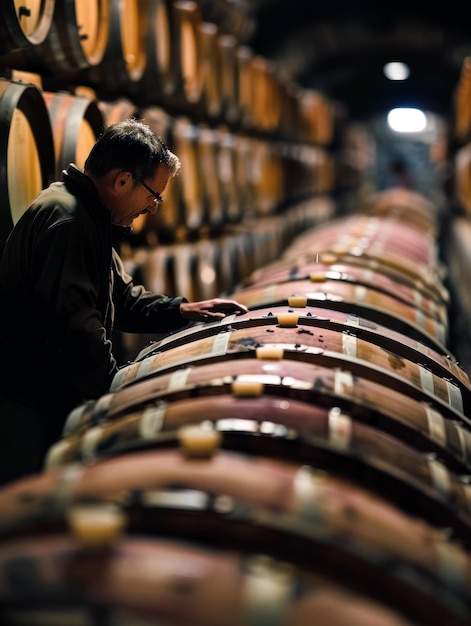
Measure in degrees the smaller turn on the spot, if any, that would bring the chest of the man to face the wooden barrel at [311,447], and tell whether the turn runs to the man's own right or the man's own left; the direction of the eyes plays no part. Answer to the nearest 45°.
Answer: approximately 45° to the man's own right

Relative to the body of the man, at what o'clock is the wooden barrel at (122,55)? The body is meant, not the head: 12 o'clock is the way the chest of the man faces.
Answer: The wooden barrel is roughly at 9 o'clock from the man.

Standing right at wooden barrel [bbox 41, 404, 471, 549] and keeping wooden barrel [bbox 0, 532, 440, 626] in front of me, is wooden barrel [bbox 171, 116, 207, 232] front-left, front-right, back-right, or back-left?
back-right

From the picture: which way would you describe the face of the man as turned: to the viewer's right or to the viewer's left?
to the viewer's right

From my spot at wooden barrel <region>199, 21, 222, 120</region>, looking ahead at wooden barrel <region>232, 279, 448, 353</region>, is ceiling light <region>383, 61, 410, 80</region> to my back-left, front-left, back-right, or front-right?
back-left

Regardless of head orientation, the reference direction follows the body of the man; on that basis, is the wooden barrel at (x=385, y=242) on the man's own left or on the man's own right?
on the man's own left

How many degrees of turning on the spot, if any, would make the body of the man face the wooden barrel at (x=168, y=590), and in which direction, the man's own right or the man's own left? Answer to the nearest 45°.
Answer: approximately 90° to the man's own right

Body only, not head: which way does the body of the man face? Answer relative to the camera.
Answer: to the viewer's right

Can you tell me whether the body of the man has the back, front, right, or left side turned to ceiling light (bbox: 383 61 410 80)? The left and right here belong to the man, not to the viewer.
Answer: left
